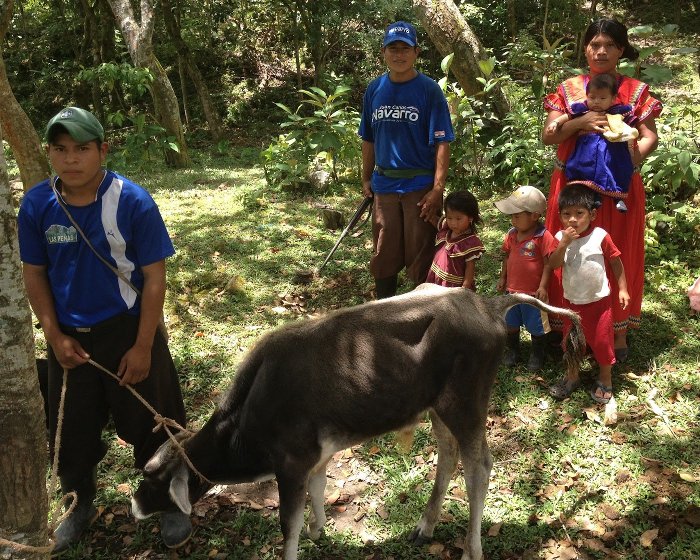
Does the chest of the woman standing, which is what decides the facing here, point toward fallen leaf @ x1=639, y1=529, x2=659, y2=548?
yes

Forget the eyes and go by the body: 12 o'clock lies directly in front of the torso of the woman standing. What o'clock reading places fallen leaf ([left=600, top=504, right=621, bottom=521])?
The fallen leaf is roughly at 12 o'clock from the woman standing.

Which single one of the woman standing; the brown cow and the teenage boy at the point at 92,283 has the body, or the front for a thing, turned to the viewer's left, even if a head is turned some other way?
the brown cow

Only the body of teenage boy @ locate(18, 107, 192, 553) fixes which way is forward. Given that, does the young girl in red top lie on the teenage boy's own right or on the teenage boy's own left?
on the teenage boy's own left

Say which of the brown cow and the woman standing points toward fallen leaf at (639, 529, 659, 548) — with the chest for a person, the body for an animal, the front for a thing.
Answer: the woman standing

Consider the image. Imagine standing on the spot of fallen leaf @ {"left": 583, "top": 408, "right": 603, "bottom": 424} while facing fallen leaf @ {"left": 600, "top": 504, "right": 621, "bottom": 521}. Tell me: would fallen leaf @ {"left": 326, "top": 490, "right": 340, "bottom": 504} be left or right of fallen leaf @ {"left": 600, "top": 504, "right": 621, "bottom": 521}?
right

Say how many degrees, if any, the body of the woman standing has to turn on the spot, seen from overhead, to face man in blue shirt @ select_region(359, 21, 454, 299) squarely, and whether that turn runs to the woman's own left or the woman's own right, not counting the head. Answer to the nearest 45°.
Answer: approximately 90° to the woman's own right

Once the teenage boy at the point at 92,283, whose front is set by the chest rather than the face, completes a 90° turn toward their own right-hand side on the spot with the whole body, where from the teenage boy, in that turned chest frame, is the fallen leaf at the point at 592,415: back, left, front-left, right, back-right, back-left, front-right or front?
back

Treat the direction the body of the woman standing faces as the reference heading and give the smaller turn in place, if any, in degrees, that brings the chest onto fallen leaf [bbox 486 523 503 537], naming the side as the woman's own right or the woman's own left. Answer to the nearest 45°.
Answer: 0° — they already face it

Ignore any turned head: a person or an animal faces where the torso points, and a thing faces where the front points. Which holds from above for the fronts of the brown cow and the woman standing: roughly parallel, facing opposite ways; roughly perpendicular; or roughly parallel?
roughly perpendicular

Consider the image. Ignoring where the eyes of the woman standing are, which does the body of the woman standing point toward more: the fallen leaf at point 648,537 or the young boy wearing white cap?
the fallen leaf

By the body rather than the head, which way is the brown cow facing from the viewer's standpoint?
to the viewer's left

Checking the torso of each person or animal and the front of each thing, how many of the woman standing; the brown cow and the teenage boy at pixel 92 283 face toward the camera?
2
